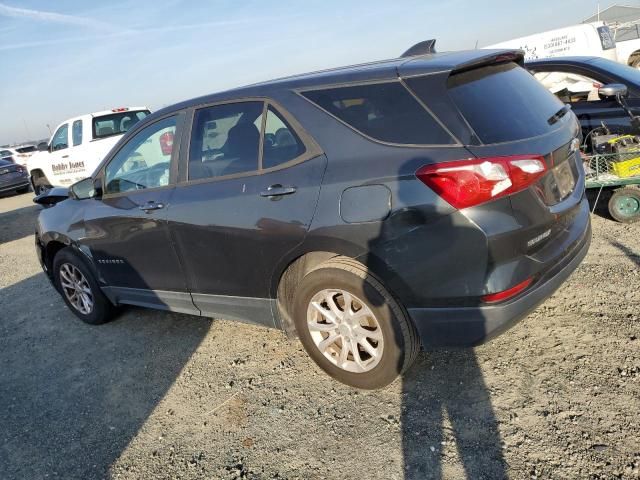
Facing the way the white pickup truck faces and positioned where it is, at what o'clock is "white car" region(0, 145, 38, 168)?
The white car is roughly at 1 o'clock from the white pickup truck.

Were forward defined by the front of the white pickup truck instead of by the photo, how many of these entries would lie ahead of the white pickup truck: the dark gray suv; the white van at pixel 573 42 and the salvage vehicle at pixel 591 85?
0

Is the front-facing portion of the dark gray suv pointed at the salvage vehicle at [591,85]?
no

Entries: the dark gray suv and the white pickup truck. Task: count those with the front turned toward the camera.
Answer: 0

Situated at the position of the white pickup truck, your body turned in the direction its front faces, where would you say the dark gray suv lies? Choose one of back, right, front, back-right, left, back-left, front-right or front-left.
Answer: back-left

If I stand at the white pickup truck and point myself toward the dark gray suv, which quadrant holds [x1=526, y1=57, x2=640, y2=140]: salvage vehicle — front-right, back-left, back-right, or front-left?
front-left

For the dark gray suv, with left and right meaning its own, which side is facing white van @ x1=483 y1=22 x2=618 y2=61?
right

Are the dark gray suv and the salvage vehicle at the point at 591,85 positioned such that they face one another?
no

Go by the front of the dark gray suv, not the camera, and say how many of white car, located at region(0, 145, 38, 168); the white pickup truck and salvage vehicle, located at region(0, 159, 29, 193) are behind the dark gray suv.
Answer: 0

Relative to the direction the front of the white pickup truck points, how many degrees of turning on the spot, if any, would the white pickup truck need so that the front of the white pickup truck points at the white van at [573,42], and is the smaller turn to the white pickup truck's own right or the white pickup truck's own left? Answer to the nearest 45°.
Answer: approximately 135° to the white pickup truck's own right

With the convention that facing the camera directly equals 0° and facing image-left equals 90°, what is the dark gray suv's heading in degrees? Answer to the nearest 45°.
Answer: approximately 135°

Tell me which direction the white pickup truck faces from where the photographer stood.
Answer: facing away from the viewer and to the left of the viewer
